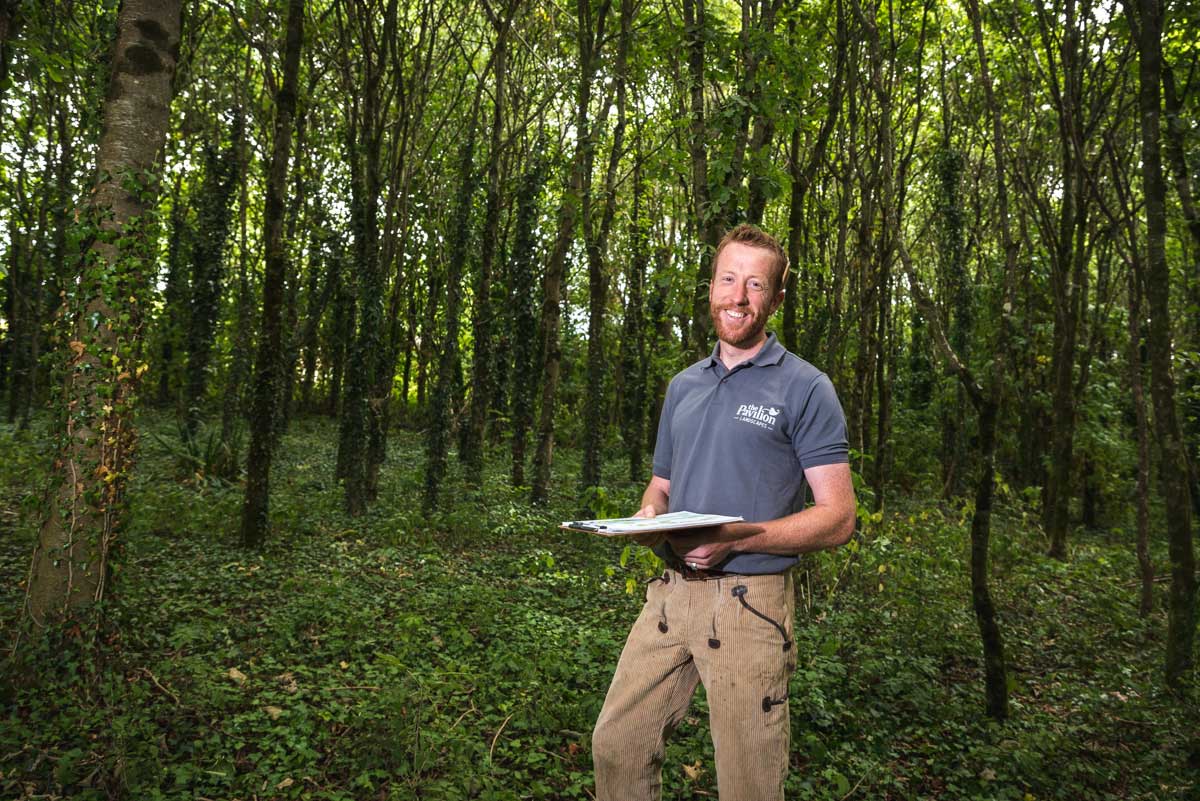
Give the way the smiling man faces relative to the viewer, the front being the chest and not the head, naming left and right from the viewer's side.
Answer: facing the viewer and to the left of the viewer

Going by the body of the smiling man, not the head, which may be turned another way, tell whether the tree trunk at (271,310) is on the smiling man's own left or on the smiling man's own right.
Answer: on the smiling man's own right

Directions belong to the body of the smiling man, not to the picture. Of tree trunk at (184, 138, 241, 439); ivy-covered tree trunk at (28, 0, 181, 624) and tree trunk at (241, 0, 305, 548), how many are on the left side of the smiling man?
0

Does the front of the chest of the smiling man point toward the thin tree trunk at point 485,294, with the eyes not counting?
no

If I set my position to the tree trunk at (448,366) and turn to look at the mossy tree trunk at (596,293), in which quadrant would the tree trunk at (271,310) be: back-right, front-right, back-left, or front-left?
back-right

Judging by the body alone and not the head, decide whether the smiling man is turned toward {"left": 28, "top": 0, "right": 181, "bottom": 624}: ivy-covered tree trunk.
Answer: no

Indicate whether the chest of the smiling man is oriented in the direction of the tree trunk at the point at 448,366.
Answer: no

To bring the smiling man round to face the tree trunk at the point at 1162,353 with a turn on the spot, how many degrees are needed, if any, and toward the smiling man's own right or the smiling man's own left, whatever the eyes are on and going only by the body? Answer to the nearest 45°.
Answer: approximately 180°

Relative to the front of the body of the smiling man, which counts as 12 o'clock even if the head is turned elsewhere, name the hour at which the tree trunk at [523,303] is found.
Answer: The tree trunk is roughly at 4 o'clock from the smiling man.
